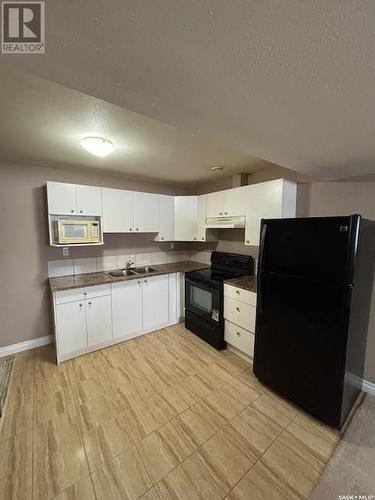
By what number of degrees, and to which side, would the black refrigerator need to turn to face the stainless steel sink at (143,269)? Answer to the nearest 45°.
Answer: approximately 45° to its right

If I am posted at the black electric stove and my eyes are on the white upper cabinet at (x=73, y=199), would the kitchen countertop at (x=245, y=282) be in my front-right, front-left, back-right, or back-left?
back-left

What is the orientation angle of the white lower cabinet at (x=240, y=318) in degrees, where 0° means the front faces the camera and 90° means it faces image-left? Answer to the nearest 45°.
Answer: approximately 45°

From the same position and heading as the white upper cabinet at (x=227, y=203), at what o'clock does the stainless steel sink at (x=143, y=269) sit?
The stainless steel sink is roughly at 2 o'clock from the white upper cabinet.

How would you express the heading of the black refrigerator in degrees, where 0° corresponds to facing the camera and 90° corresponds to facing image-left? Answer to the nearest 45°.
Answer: approximately 45°

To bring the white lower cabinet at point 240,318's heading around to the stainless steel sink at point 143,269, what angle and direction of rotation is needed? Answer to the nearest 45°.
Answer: approximately 90° to its right

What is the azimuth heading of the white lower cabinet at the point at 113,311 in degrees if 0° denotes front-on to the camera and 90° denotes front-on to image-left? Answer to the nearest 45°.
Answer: approximately 315°

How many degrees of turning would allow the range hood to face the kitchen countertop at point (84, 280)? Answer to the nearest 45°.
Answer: approximately 45° to its right

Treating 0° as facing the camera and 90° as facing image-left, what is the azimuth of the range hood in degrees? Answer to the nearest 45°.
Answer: approximately 45°
